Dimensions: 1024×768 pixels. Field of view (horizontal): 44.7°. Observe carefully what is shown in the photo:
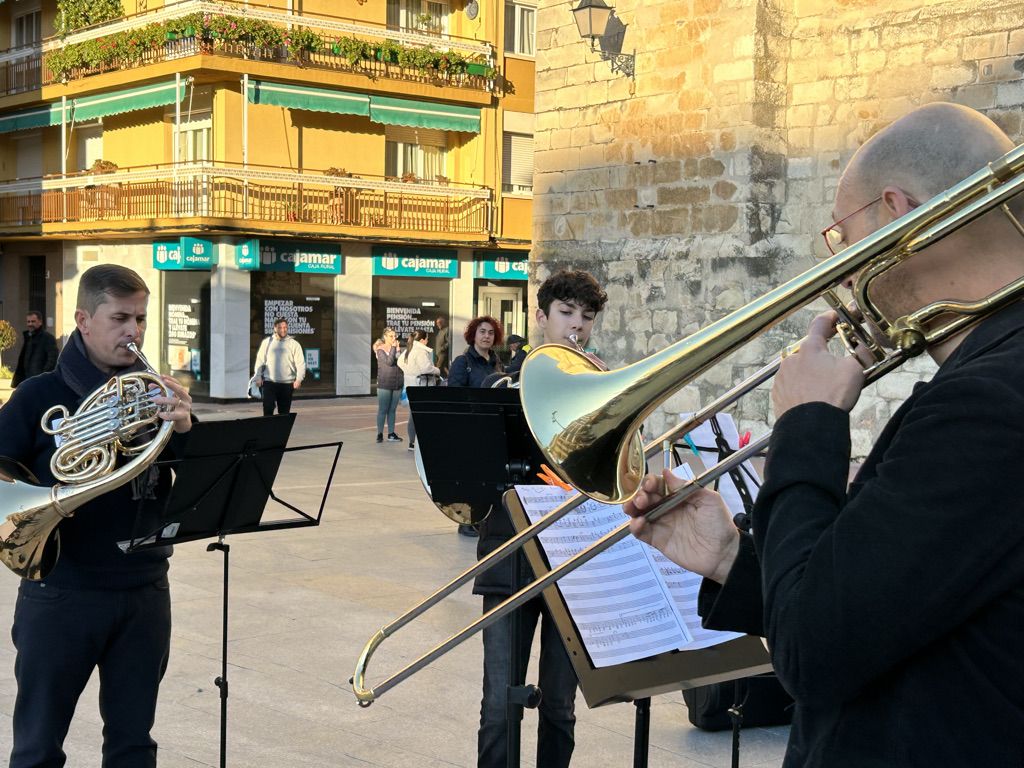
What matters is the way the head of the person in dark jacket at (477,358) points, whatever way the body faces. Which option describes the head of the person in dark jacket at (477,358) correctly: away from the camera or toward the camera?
toward the camera

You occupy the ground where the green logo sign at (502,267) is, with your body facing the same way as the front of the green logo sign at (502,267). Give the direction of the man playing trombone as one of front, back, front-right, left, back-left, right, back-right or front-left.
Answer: front

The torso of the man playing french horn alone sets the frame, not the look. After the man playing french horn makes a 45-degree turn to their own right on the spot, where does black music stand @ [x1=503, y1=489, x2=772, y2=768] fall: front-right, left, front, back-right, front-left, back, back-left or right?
front-left

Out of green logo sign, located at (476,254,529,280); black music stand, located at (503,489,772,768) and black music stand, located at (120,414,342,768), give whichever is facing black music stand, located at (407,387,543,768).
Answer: the green logo sign

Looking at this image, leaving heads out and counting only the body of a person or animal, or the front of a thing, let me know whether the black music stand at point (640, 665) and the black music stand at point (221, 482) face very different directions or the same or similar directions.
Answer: very different directions

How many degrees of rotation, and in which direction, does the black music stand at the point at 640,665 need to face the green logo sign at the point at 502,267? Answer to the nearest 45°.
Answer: approximately 135° to its left

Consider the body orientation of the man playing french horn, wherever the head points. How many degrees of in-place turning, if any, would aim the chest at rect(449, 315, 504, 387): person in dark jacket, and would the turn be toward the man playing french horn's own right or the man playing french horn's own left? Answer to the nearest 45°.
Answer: approximately 90° to the man playing french horn's own left

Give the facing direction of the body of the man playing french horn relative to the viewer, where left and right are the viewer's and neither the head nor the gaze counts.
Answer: facing the viewer and to the right of the viewer

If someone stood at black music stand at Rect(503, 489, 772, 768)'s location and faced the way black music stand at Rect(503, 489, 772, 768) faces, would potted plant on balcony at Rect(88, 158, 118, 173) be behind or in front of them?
behind

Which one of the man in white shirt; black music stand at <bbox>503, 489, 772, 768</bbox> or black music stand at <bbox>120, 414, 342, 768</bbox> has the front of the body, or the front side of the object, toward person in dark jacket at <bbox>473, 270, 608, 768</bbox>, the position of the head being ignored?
the man in white shirt

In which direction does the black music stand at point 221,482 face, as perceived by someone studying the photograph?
facing away from the viewer and to the left of the viewer

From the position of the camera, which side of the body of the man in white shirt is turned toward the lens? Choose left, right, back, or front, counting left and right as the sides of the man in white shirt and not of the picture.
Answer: front

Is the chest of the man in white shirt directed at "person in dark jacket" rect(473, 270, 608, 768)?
yes

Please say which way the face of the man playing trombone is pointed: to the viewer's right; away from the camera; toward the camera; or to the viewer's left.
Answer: to the viewer's left

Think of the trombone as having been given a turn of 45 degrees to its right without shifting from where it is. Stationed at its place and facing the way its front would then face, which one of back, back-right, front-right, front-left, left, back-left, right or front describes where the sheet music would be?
front

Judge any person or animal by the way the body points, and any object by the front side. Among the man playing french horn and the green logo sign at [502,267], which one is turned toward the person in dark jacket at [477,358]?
the green logo sign

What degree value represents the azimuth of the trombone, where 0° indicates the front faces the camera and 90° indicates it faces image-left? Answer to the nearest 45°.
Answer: approximately 135°
